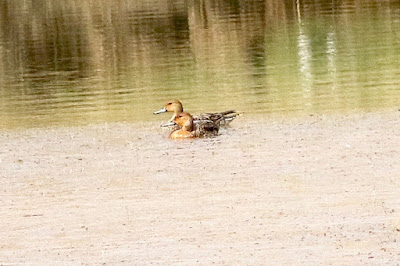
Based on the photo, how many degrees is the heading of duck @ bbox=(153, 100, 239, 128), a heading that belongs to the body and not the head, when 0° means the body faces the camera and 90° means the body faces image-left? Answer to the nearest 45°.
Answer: approximately 90°

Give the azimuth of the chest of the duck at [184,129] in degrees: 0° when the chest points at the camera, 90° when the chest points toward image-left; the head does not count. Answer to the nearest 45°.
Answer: approximately 90°
